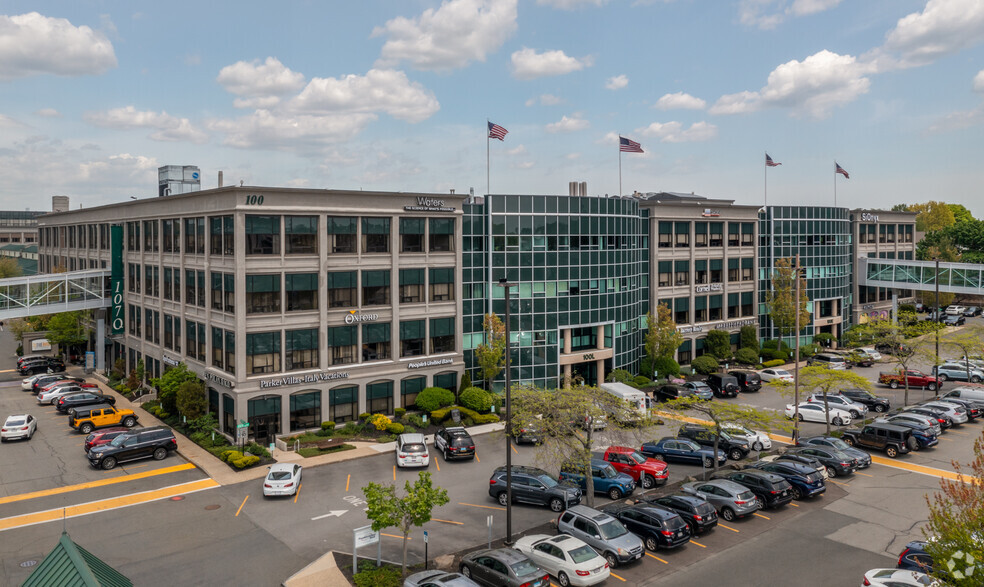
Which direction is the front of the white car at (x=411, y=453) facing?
away from the camera

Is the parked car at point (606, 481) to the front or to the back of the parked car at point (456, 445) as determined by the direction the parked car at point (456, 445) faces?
to the back

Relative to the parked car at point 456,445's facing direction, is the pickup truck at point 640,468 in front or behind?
behind

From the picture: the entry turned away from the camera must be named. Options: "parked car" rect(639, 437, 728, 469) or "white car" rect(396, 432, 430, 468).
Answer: the white car

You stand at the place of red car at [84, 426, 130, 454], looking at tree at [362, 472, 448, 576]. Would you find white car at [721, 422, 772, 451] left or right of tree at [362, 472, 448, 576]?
left
